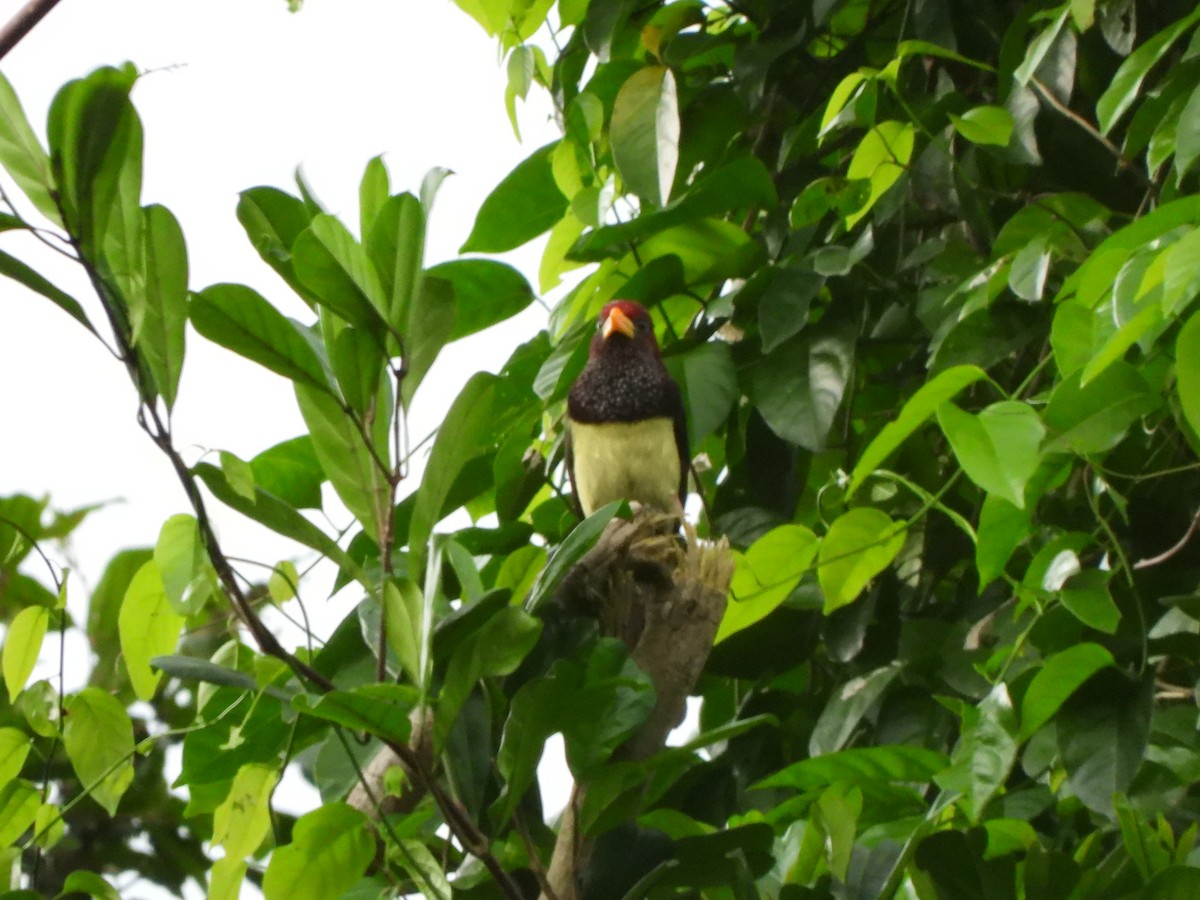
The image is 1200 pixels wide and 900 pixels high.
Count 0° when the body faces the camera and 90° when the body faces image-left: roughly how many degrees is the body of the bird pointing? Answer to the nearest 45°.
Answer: approximately 0°
